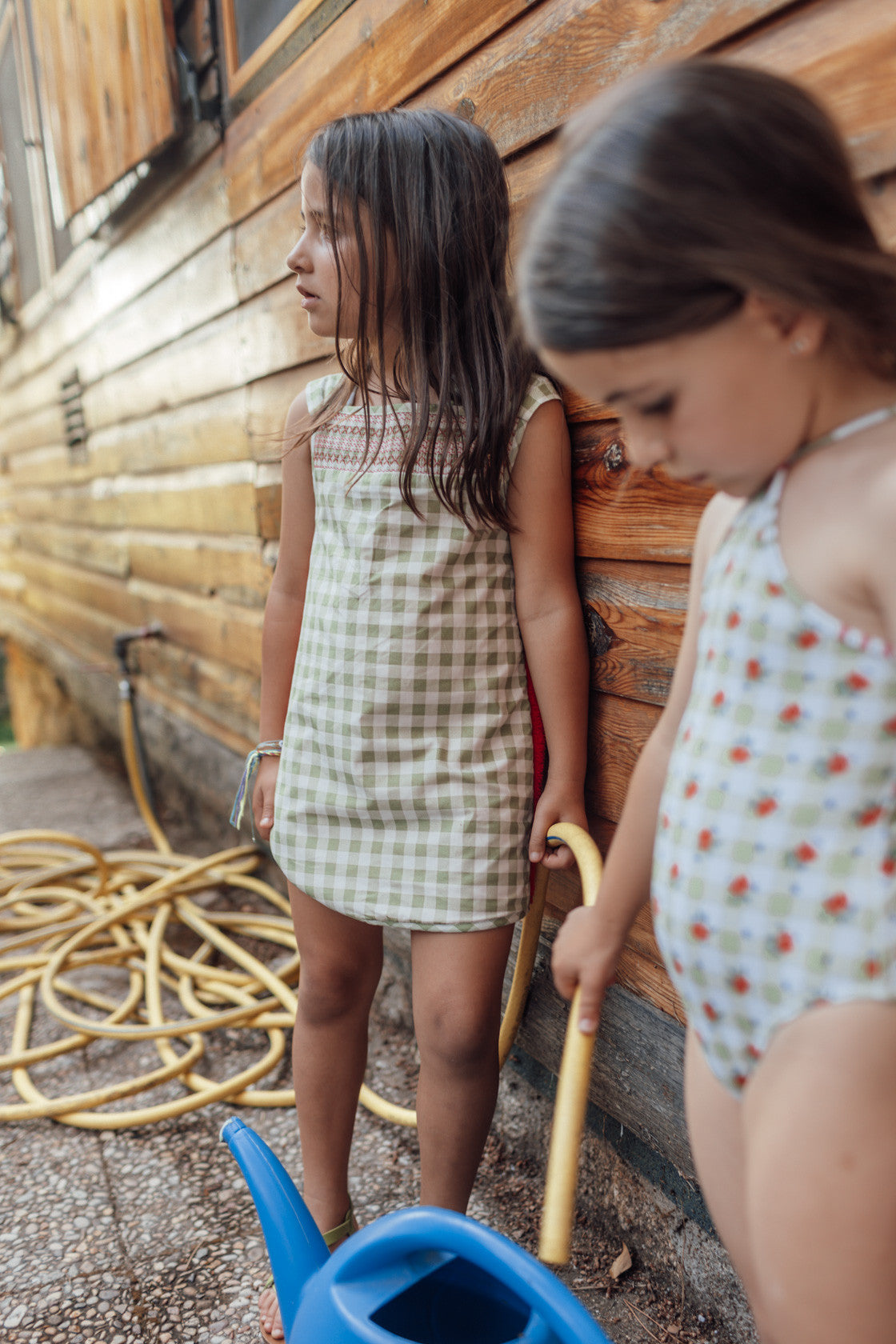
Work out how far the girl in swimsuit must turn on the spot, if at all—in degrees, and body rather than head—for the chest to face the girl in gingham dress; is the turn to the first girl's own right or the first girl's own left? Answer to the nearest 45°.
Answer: approximately 90° to the first girl's own right

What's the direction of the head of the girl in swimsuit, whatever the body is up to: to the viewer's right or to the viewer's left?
to the viewer's left

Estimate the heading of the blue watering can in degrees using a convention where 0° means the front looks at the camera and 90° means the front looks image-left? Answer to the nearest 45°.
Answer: approximately 90°

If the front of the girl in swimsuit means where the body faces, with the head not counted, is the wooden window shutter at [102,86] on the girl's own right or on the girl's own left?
on the girl's own right

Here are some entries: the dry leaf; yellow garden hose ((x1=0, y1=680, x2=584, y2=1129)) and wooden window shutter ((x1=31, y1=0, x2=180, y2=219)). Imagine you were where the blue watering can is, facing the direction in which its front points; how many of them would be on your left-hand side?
0

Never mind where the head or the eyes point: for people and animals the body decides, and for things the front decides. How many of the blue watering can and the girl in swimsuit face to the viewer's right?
0

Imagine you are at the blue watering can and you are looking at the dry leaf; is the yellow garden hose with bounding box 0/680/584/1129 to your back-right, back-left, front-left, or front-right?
front-left

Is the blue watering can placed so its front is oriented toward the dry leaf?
no

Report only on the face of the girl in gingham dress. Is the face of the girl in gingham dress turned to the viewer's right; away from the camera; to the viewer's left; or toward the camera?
to the viewer's left

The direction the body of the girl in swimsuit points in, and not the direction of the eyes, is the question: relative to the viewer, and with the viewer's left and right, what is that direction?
facing the viewer and to the left of the viewer

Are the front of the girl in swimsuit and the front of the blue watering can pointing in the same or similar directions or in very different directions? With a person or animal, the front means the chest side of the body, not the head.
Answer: same or similar directions
